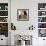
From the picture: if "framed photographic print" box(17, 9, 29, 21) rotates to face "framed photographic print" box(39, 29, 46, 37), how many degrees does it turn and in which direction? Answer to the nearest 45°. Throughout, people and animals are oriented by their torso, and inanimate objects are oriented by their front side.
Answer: approximately 90° to its left

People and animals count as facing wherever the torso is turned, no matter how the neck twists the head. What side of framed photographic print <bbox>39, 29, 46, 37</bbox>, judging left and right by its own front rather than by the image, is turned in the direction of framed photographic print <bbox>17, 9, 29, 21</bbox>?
right

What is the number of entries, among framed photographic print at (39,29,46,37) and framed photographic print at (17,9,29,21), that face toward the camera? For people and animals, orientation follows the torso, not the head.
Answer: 2

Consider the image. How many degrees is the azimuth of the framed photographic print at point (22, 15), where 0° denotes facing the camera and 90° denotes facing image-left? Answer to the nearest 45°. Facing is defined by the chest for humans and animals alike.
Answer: approximately 0°
